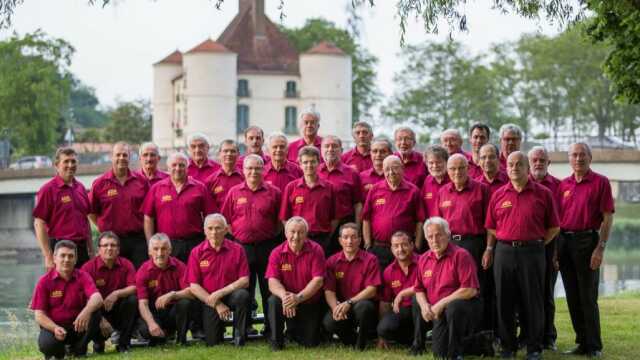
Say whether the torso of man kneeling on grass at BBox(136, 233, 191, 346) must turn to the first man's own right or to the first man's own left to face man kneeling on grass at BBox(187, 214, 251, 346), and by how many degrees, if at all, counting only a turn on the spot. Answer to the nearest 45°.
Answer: approximately 90° to the first man's own left

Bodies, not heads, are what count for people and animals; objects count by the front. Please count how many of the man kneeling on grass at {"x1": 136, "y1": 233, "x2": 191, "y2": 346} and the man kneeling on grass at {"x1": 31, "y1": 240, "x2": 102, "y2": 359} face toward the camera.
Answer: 2

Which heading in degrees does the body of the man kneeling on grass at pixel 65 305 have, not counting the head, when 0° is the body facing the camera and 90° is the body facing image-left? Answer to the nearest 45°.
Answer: approximately 0°

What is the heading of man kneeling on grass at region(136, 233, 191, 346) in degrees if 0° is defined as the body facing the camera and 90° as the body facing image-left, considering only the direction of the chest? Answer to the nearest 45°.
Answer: approximately 0°

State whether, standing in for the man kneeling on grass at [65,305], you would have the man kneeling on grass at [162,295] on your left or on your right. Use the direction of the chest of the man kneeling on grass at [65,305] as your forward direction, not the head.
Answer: on your left

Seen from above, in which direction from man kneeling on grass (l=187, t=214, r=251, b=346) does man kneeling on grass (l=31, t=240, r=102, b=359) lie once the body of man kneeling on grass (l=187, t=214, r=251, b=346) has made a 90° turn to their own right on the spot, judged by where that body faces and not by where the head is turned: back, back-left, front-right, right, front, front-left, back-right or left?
front

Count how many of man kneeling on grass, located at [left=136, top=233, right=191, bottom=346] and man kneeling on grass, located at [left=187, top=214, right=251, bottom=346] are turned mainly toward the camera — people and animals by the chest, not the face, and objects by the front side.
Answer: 2

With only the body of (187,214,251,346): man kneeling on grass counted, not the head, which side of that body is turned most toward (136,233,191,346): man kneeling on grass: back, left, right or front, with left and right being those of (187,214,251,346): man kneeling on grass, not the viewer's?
right
